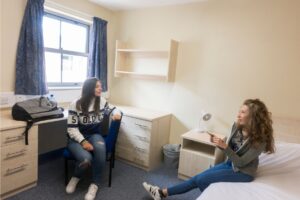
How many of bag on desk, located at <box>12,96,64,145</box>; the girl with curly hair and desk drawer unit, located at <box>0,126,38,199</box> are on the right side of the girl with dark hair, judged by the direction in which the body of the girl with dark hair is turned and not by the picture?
2

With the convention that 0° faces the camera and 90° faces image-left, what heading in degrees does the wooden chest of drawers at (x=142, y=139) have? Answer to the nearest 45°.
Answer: approximately 45°

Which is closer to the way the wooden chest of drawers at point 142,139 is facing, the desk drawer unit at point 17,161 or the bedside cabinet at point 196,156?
the desk drawer unit

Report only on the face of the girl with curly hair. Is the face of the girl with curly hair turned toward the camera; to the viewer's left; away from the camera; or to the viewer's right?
to the viewer's left

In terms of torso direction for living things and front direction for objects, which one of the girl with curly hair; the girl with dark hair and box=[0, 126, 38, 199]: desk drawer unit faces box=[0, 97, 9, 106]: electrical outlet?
the girl with curly hair

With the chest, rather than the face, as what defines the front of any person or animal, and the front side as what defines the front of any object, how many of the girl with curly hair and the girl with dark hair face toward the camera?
1

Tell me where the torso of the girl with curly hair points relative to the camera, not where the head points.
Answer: to the viewer's left

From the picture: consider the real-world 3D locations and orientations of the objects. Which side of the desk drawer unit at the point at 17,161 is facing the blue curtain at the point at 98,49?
left

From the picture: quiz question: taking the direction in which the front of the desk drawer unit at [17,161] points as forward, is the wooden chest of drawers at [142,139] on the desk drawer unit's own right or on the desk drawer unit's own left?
on the desk drawer unit's own left

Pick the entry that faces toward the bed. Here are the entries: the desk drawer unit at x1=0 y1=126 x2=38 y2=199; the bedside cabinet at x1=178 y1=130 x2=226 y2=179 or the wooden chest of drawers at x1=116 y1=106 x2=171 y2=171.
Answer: the desk drawer unit

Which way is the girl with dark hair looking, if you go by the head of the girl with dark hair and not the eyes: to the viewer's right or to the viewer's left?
to the viewer's right
